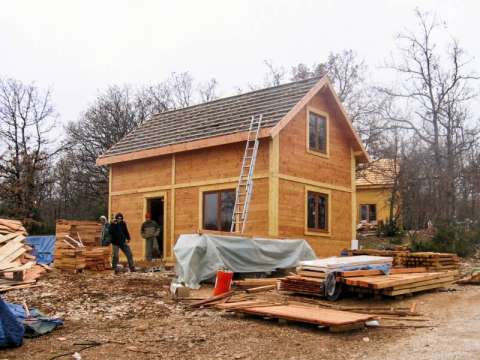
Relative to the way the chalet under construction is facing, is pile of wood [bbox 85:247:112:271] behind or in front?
in front

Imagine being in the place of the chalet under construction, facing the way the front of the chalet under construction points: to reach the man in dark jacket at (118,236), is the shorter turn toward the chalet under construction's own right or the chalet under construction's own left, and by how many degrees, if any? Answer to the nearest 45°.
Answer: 0° — it already faces them

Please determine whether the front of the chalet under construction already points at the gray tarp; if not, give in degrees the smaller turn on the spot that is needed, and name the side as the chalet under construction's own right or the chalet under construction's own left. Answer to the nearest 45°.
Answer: approximately 45° to the chalet under construction's own left

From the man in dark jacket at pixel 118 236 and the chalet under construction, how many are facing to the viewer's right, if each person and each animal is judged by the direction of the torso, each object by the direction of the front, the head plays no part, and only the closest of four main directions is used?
0

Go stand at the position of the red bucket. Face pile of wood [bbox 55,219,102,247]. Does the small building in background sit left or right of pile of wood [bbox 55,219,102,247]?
right

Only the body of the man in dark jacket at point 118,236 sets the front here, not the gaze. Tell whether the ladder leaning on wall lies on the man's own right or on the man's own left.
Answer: on the man's own left

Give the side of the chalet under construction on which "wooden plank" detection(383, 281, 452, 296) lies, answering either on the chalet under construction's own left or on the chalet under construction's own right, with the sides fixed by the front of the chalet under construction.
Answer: on the chalet under construction's own left

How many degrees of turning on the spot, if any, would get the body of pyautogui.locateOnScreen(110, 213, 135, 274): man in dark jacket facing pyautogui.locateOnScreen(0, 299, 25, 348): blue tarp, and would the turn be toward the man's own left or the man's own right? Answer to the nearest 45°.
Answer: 0° — they already face it

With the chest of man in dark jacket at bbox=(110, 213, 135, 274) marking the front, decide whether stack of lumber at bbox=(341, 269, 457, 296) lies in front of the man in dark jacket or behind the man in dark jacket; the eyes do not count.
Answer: in front

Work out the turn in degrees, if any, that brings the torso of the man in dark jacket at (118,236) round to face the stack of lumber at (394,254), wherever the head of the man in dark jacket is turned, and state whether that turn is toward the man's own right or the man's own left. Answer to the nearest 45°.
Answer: approximately 90° to the man's own left

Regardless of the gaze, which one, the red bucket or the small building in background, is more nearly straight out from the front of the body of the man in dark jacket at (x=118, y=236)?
the red bucket

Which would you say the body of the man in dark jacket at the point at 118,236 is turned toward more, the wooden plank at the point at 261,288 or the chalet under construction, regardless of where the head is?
the wooden plank

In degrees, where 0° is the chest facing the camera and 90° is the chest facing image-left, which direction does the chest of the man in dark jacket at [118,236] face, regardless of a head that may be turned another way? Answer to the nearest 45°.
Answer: approximately 0°

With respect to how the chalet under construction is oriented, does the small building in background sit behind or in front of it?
behind

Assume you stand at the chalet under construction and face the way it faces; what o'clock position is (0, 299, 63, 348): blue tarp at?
The blue tarp is roughly at 11 o'clock from the chalet under construction.
